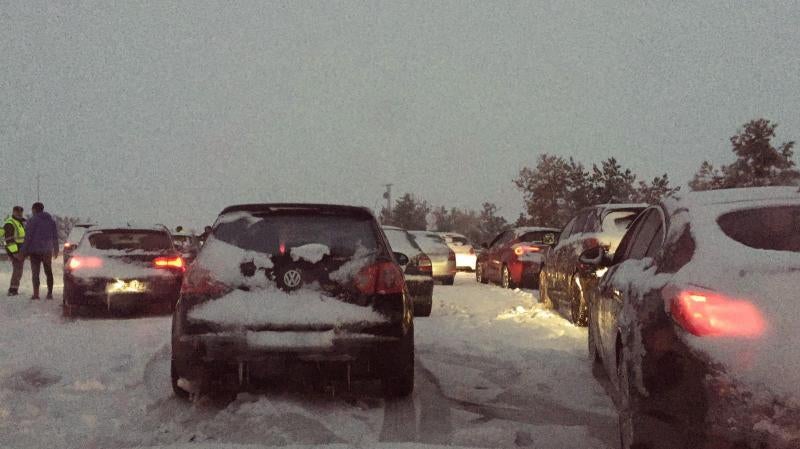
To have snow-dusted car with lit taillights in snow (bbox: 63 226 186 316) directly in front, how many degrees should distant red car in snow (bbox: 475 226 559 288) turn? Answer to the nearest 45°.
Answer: approximately 90° to its left

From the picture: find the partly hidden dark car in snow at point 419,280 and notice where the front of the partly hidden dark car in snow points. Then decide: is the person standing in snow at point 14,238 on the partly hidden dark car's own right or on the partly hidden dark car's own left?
on the partly hidden dark car's own left

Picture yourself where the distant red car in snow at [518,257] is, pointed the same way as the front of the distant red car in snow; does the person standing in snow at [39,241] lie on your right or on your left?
on your left

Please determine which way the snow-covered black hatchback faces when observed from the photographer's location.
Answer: facing away from the viewer

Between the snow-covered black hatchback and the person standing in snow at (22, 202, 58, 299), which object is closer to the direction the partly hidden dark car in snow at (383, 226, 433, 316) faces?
the person standing in snow

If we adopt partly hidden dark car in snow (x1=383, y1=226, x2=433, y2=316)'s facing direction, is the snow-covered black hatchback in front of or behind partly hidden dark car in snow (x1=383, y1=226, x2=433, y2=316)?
behind

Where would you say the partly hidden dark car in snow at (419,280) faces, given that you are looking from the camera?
facing away from the viewer

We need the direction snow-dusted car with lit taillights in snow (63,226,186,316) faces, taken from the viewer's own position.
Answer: facing away from the viewer

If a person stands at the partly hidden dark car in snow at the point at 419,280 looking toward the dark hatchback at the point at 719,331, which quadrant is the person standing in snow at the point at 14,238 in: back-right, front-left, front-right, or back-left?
back-right

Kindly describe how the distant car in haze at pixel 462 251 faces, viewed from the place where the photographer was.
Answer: facing away from the viewer

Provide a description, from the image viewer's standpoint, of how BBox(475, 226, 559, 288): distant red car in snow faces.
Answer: facing away from the viewer and to the left of the viewer
